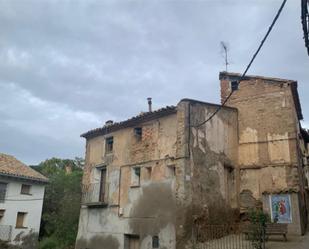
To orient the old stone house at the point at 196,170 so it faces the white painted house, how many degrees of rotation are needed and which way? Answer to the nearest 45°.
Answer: approximately 90° to its right

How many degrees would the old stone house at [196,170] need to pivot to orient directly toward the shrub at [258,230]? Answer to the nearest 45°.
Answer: approximately 90° to its left

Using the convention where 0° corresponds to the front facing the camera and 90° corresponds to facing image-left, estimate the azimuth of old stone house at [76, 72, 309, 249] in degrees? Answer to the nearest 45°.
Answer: approximately 45°

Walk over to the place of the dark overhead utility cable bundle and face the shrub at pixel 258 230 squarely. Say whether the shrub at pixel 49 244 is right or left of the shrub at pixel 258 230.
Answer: left

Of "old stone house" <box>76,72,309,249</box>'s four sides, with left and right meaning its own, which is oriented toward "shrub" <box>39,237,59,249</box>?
right

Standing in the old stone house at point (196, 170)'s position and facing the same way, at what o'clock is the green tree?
The green tree is roughly at 3 o'clock from the old stone house.
